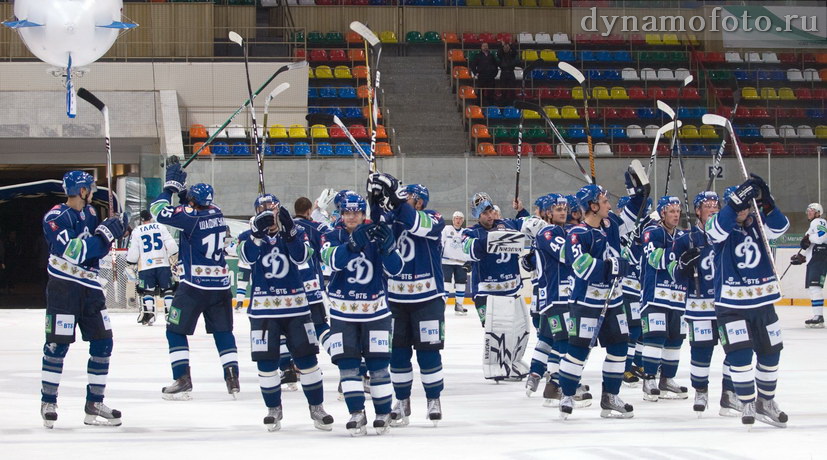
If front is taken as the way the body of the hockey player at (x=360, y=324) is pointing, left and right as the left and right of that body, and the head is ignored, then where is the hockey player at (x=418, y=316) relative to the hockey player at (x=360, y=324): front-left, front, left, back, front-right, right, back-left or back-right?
back-left

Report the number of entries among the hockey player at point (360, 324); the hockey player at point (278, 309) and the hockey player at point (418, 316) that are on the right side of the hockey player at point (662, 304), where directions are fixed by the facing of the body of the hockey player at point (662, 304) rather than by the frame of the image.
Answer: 3

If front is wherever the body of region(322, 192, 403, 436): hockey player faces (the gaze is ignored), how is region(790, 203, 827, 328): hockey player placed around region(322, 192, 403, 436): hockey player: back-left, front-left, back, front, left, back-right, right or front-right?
back-left

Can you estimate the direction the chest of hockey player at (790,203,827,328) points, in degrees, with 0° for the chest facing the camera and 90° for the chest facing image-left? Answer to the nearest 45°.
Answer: approximately 90°

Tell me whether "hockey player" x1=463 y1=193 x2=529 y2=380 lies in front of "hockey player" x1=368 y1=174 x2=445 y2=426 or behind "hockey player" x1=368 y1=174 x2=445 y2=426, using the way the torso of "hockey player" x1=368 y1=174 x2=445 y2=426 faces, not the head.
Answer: behind

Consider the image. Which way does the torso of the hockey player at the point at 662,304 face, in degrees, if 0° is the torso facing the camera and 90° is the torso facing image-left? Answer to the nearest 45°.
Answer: approximately 315°

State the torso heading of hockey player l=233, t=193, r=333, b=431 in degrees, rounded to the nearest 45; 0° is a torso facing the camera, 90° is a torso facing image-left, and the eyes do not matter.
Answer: approximately 0°

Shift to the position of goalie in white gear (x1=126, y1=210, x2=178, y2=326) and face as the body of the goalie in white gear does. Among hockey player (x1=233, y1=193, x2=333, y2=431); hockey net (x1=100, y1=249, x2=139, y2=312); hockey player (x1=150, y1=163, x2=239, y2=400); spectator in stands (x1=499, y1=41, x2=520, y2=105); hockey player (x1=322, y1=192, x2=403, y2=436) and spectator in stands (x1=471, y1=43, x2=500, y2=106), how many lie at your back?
3

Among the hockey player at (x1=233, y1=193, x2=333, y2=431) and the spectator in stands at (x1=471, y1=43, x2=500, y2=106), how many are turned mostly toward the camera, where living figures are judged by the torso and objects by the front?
2
